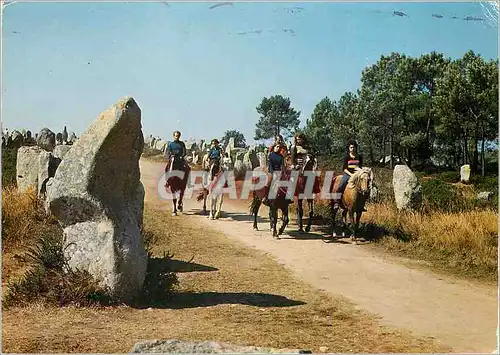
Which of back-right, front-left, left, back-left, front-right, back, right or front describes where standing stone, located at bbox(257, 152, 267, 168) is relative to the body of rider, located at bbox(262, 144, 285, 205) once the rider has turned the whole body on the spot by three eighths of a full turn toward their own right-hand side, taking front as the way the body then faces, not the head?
right

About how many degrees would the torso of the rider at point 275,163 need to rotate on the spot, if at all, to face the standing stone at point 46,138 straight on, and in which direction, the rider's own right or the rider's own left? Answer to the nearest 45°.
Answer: approximately 180°

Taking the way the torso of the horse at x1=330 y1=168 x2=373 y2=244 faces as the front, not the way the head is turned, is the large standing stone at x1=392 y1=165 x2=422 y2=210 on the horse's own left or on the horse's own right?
on the horse's own left

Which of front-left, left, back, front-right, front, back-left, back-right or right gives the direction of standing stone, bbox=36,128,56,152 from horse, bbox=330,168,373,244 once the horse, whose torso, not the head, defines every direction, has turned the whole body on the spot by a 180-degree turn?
front

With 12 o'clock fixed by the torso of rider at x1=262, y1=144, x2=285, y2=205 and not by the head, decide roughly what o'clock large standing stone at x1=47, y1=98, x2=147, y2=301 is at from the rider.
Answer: The large standing stone is roughly at 2 o'clock from the rider.

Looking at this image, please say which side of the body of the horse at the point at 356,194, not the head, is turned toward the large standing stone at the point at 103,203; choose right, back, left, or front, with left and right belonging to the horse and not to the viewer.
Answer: right

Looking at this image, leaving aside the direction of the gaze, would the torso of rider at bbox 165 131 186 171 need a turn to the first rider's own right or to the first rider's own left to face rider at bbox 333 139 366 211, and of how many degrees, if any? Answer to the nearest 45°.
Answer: approximately 45° to the first rider's own left

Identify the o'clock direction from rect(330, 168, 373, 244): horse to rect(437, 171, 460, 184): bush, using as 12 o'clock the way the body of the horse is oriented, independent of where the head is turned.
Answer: The bush is roughly at 8 o'clock from the horse.
